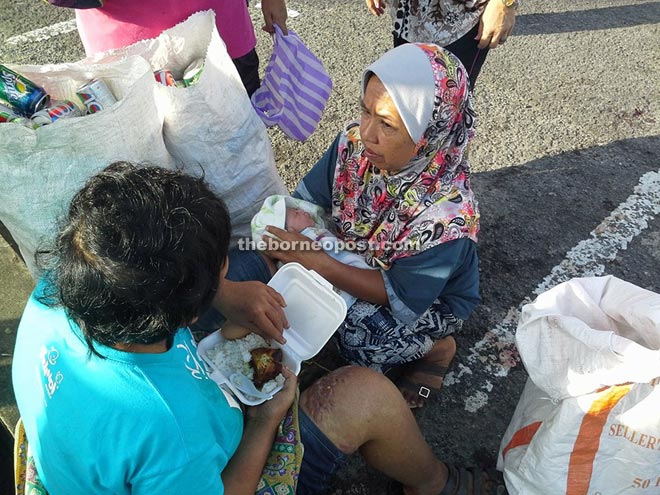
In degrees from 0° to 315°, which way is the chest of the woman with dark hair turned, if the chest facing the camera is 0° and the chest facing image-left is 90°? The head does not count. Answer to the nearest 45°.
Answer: approximately 225°

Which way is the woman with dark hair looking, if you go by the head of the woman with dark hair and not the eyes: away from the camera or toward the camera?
away from the camera

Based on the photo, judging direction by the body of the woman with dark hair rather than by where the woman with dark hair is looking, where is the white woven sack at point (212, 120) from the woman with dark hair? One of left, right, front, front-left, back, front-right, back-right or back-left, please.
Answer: front-left

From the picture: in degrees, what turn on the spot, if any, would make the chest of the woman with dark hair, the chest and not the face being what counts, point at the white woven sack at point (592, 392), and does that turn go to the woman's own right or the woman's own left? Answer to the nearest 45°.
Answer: approximately 45° to the woman's own right

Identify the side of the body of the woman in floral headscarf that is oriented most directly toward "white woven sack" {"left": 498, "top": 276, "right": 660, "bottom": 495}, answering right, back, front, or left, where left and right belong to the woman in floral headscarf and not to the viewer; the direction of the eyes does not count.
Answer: left

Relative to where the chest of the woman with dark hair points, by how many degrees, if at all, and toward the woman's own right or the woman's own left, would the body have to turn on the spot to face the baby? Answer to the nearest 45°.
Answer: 0° — they already face them

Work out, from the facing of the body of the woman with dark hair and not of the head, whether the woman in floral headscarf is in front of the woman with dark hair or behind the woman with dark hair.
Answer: in front

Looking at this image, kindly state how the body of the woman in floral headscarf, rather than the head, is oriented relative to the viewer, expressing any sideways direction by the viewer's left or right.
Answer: facing the viewer and to the left of the viewer

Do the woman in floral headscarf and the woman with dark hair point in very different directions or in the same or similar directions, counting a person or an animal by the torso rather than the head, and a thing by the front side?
very different directions
